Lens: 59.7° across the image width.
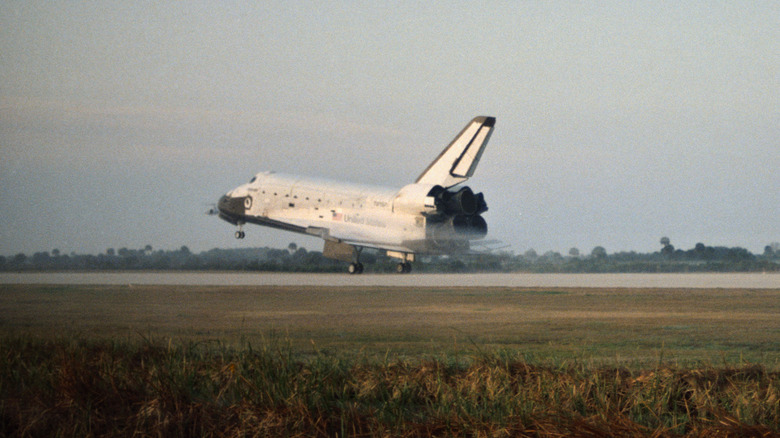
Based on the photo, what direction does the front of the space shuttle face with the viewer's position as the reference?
facing away from the viewer and to the left of the viewer
